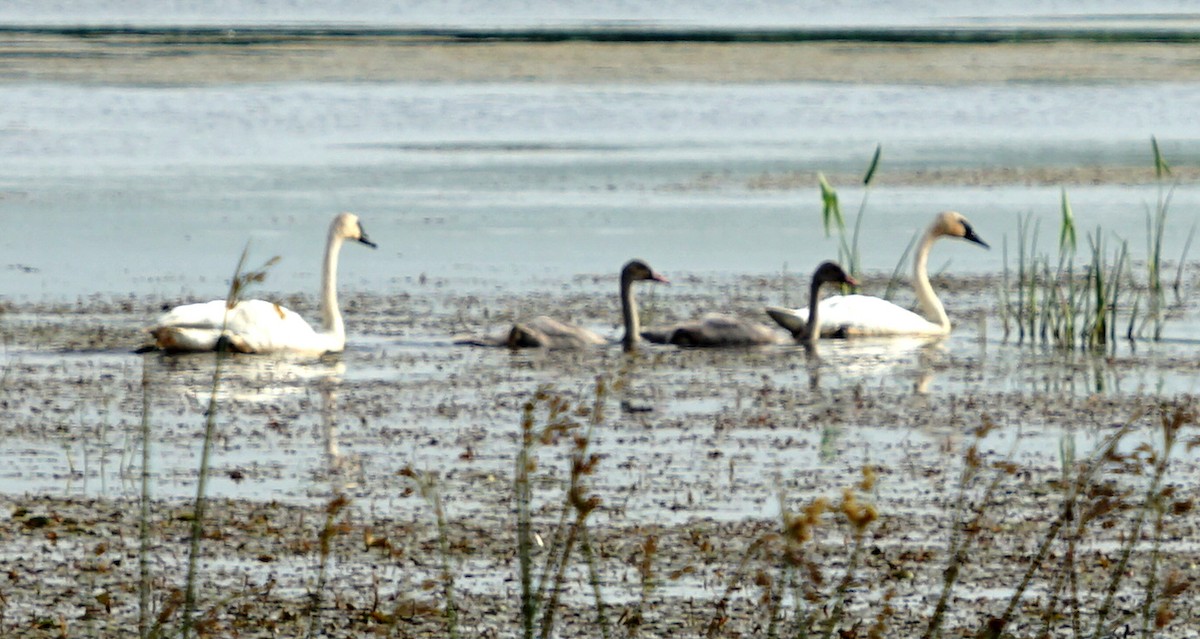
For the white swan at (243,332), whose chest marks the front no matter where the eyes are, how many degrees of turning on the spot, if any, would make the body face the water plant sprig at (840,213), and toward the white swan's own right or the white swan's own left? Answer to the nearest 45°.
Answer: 0° — it already faces it

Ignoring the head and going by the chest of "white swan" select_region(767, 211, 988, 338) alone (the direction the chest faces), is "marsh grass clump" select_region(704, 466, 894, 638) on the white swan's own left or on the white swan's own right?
on the white swan's own right

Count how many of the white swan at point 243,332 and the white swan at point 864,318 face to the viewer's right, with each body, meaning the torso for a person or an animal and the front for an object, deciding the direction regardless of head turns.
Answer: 2

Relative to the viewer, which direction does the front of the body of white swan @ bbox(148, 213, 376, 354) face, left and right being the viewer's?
facing to the right of the viewer

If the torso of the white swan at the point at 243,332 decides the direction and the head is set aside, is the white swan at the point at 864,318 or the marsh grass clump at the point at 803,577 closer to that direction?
the white swan

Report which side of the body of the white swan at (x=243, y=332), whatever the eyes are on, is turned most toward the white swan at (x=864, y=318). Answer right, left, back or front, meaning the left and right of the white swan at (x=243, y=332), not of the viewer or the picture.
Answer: front

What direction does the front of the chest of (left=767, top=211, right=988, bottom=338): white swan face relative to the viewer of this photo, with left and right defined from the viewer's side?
facing to the right of the viewer
